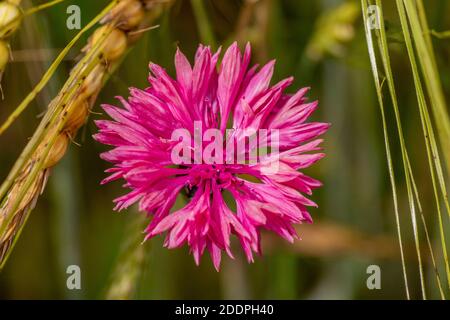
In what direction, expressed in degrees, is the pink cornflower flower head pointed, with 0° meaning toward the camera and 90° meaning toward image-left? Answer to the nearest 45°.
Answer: approximately 0°
